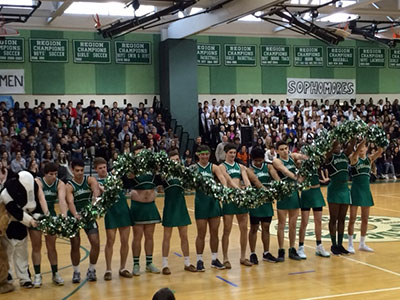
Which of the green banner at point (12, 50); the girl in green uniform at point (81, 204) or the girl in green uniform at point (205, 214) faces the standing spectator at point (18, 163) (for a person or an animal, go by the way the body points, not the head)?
the green banner

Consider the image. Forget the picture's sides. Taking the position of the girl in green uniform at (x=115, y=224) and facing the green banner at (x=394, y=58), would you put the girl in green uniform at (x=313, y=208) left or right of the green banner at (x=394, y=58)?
right

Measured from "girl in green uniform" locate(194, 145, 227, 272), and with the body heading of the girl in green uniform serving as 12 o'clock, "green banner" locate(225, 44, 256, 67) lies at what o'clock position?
The green banner is roughly at 6 o'clock from the girl in green uniform.

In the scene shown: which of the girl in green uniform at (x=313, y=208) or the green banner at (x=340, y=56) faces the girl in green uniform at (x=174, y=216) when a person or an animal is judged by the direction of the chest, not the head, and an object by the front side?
the green banner

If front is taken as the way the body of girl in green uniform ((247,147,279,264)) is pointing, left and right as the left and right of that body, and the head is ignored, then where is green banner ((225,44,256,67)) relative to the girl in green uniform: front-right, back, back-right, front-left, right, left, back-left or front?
back

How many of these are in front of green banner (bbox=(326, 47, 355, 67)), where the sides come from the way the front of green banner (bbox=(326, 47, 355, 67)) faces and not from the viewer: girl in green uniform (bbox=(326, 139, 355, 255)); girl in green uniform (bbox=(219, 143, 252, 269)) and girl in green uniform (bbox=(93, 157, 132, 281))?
3

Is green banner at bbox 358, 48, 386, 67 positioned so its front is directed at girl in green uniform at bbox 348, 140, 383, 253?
yes

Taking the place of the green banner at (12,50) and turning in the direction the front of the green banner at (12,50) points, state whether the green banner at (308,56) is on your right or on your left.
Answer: on your left

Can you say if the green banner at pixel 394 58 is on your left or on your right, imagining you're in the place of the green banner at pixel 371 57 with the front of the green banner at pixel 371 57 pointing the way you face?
on your left

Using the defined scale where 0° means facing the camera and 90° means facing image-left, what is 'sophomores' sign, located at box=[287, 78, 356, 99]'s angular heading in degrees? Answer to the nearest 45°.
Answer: approximately 0°
